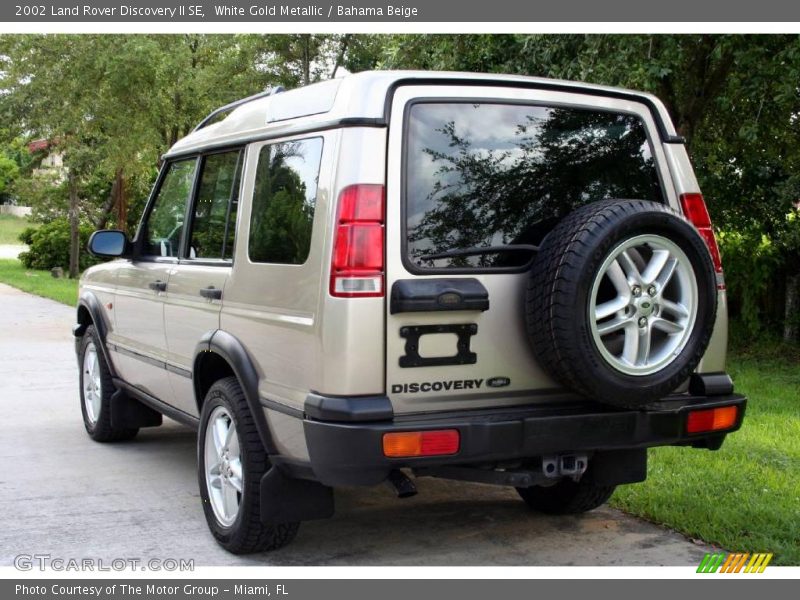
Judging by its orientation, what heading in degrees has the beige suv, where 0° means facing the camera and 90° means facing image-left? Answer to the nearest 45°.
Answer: approximately 135°

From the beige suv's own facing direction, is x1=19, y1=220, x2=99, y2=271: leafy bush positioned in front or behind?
in front

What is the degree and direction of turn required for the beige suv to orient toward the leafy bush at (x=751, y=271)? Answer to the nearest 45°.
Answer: approximately 90° to its right
